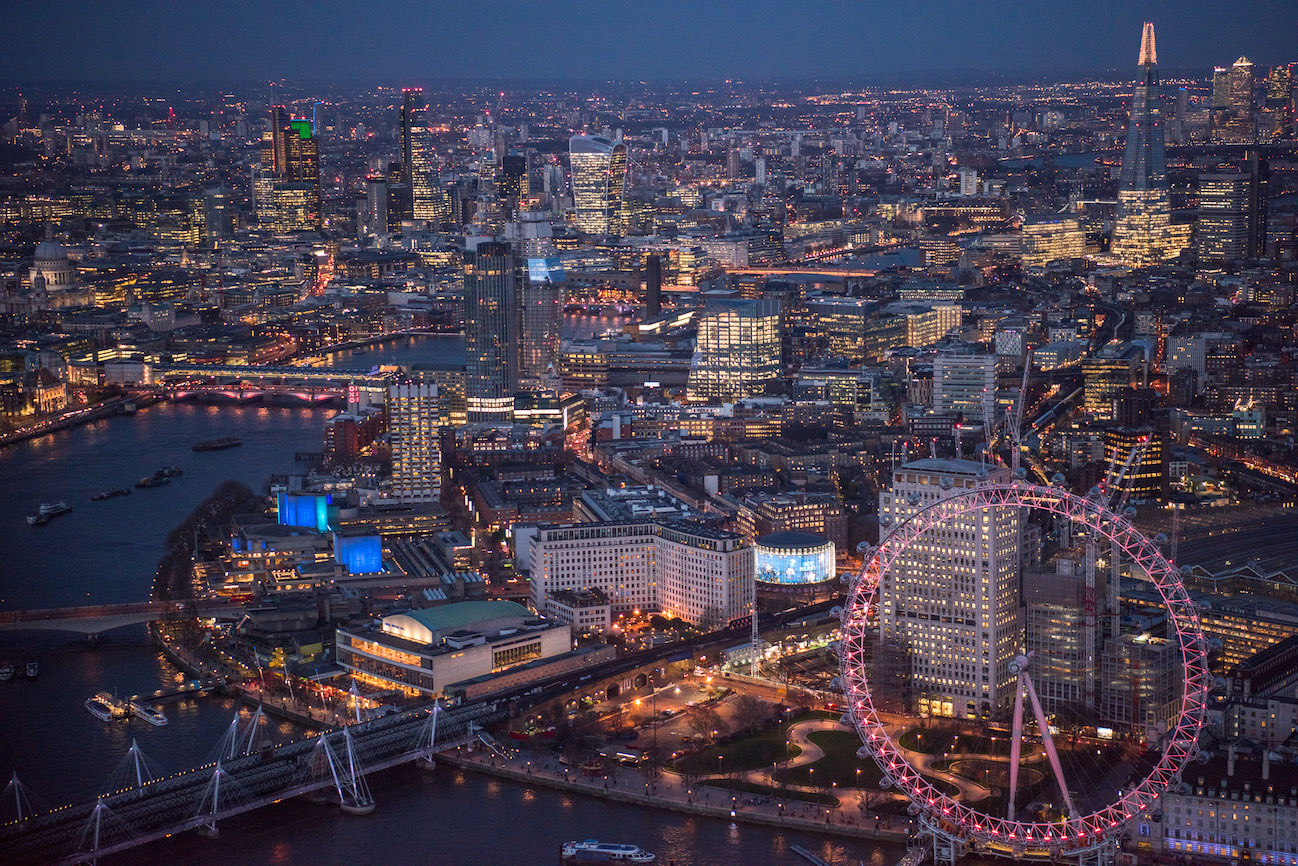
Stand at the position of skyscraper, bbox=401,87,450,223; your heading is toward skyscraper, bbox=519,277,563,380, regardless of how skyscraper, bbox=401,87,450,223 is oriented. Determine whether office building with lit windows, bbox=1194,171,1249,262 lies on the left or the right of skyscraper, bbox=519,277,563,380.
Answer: left

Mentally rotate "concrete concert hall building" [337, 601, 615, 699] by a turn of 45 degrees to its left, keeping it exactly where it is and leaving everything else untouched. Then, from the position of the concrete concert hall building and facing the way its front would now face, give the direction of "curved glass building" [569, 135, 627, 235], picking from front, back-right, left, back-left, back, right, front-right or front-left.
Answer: back

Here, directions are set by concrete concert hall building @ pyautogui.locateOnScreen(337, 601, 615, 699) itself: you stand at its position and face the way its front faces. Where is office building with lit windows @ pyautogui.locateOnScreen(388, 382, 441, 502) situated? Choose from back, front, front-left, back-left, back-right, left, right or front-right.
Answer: back-right

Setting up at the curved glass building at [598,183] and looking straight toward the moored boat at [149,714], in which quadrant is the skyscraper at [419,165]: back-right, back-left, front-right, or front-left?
back-right

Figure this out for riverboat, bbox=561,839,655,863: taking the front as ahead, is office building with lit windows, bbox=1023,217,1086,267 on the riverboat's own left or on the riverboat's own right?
on the riverboat's own left

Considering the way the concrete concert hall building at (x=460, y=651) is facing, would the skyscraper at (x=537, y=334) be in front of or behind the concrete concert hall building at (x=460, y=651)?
behind

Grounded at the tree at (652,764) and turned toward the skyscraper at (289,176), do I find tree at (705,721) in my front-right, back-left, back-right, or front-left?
front-right

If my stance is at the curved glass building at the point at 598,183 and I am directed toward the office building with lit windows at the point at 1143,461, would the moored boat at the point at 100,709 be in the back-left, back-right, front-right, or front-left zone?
front-right

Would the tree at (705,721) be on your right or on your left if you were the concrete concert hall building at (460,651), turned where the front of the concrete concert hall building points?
on your left

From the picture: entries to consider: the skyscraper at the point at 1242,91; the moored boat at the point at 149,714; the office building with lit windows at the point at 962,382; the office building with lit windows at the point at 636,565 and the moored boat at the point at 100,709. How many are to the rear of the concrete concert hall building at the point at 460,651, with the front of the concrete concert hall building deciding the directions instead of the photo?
3

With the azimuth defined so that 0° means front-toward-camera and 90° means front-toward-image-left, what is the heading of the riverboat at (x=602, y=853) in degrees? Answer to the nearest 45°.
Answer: approximately 270°

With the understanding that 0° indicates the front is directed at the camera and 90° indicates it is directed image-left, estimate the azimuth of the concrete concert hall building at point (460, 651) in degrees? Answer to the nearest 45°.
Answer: approximately 45°
